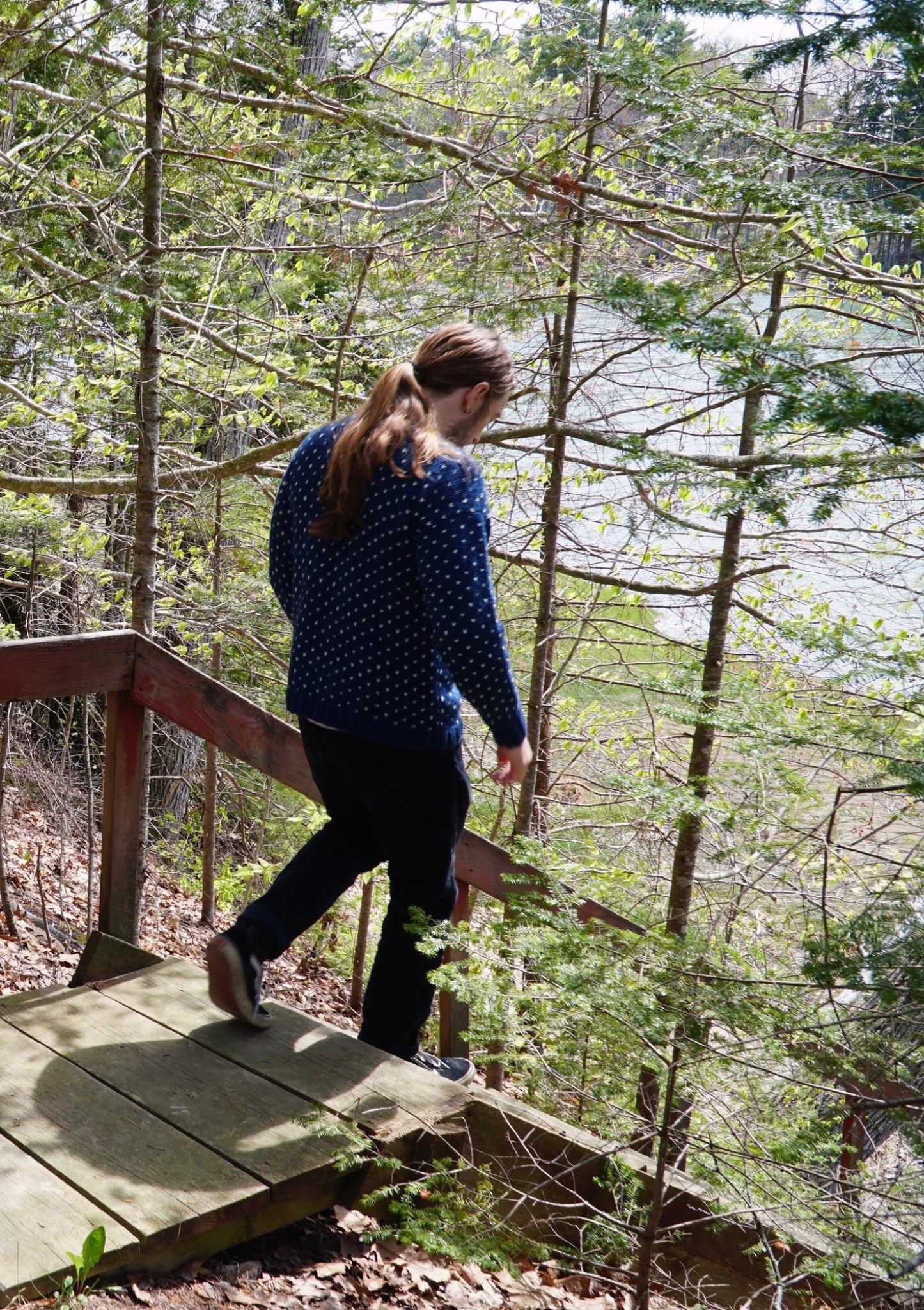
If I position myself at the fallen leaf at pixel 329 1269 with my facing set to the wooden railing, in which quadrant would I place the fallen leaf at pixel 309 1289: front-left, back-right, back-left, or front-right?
back-left

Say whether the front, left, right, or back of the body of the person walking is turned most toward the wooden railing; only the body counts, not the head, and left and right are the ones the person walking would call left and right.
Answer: left

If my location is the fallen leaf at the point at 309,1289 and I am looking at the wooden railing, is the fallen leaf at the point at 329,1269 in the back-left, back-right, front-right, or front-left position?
front-right

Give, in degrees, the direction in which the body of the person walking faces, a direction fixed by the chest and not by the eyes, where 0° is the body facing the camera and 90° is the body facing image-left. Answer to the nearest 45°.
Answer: approximately 225°
